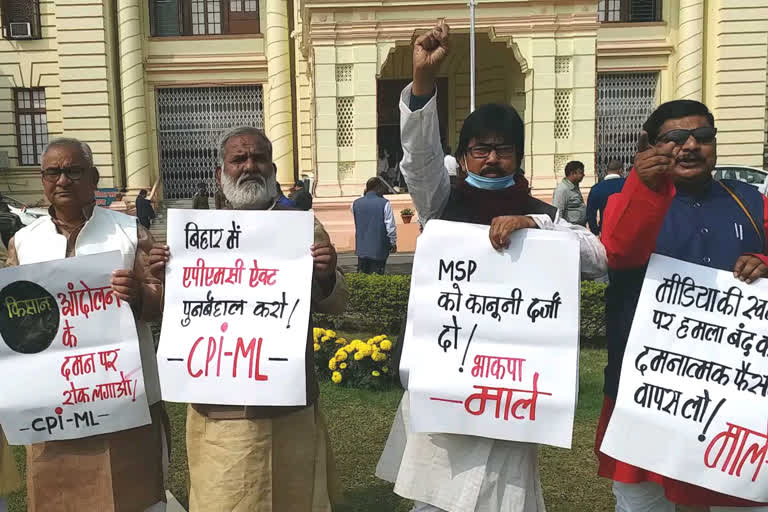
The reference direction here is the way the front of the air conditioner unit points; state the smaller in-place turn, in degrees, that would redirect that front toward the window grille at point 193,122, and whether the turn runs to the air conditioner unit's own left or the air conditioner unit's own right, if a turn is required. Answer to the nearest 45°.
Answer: approximately 45° to the air conditioner unit's own left

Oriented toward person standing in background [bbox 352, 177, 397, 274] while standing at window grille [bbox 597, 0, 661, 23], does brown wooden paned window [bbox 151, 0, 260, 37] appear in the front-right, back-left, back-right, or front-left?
front-right

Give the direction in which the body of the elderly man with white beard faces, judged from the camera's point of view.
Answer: toward the camera

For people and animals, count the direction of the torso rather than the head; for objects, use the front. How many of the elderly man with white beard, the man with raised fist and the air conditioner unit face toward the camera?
3

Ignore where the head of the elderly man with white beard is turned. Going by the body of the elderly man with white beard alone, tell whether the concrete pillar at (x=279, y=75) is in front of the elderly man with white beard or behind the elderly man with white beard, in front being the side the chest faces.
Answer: behind

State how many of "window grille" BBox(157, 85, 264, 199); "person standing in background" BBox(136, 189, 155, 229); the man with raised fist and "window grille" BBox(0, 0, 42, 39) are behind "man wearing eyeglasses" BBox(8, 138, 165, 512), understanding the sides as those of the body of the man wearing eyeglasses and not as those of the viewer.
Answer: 3

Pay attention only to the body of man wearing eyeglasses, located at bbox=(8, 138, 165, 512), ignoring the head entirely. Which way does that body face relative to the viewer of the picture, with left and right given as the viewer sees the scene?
facing the viewer

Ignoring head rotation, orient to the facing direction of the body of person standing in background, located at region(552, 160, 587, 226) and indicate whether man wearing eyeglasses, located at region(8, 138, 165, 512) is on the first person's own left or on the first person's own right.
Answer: on the first person's own right

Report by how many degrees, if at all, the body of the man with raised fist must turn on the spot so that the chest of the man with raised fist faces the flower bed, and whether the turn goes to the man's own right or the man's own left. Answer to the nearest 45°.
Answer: approximately 180°

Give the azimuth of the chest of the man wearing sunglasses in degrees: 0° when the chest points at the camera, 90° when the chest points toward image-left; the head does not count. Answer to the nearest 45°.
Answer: approximately 0°

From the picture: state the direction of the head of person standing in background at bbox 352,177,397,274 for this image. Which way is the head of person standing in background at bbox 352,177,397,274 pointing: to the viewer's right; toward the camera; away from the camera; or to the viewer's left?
away from the camera

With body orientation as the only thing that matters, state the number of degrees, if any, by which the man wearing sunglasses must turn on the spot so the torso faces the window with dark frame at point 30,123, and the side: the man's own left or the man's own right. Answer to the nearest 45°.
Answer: approximately 135° to the man's own right

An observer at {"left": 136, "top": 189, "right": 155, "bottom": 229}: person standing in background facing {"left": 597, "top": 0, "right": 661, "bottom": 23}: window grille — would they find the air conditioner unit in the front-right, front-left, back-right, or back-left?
back-left

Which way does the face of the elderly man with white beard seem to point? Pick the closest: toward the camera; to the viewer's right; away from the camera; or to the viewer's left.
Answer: toward the camera

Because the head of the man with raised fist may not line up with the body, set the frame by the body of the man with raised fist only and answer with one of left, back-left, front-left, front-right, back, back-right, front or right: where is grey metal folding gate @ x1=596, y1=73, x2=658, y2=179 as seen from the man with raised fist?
back

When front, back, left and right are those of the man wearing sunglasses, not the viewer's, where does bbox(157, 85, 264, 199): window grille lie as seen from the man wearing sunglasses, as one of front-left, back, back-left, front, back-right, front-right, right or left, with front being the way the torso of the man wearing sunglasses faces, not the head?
back-right

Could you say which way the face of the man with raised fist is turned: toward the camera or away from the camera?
toward the camera

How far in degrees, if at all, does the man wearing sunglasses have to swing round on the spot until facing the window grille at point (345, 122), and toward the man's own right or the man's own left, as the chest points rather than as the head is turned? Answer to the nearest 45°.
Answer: approximately 135° to the man's own right
